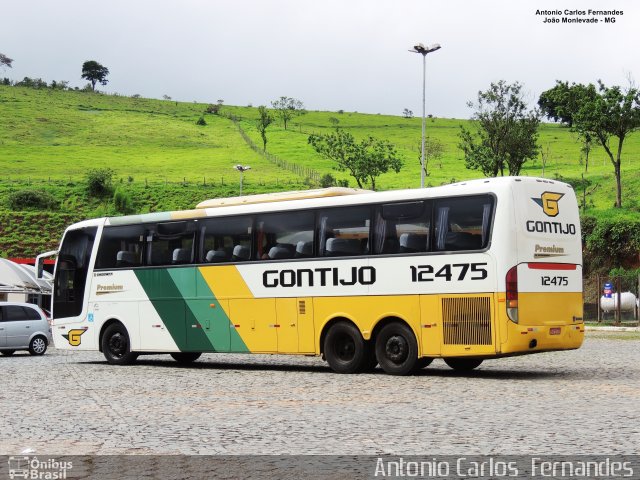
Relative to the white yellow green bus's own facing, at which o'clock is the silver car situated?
The silver car is roughly at 12 o'clock from the white yellow green bus.

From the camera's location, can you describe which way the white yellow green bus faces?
facing away from the viewer and to the left of the viewer
